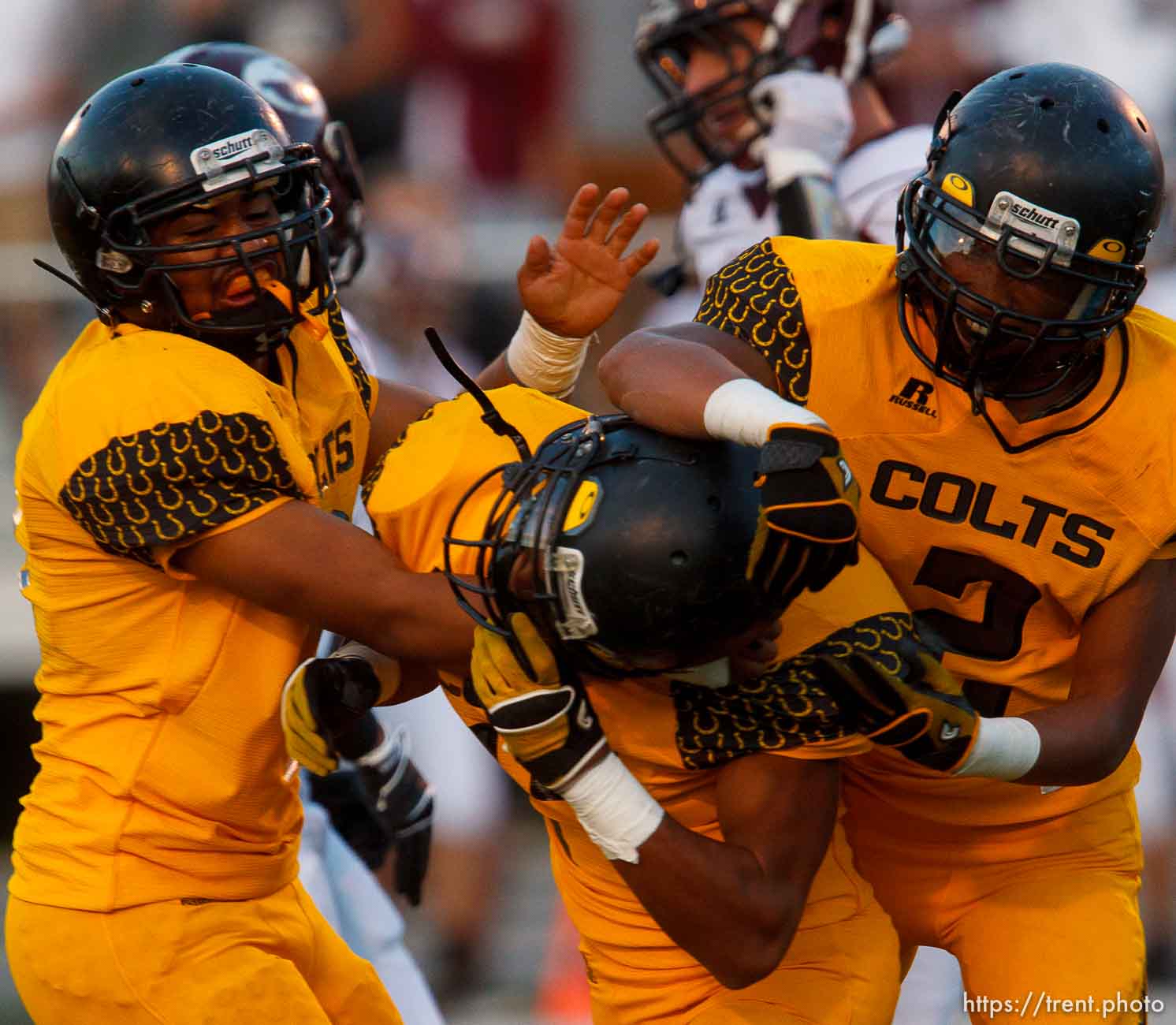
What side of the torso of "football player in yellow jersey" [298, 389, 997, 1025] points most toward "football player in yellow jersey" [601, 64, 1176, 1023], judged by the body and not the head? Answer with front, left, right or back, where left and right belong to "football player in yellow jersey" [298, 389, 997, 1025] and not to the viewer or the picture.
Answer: back

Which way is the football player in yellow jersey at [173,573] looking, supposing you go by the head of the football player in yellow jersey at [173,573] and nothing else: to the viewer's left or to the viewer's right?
to the viewer's right

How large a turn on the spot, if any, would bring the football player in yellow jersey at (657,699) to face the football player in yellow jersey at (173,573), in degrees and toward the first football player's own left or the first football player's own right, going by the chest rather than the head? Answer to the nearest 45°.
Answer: approximately 45° to the first football player's own right

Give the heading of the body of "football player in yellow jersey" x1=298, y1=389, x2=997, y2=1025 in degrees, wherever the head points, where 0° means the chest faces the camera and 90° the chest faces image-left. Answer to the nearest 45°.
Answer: approximately 45°
